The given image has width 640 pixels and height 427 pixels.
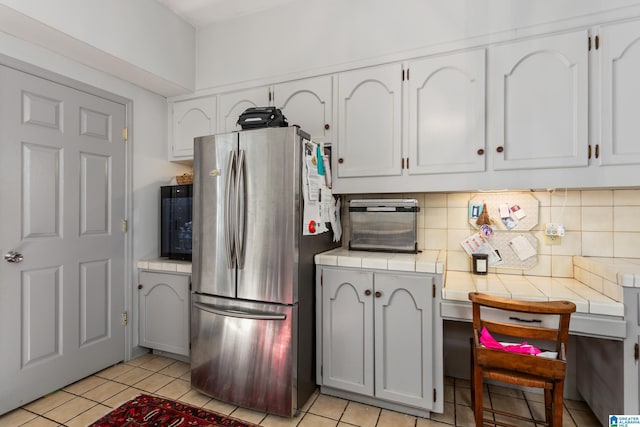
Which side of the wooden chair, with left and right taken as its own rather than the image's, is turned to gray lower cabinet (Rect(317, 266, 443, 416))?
left

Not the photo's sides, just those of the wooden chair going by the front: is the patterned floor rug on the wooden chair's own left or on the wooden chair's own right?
on the wooden chair's own left

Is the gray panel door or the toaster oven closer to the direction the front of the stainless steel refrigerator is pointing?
the gray panel door

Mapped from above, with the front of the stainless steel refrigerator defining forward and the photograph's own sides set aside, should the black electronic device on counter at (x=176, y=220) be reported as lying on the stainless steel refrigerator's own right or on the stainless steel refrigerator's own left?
on the stainless steel refrigerator's own right

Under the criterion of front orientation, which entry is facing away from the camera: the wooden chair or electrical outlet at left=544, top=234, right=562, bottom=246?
the wooden chair

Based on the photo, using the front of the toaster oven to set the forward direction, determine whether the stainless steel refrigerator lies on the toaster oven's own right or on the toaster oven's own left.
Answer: on the toaster oven's own right

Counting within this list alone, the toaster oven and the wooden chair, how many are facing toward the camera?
1

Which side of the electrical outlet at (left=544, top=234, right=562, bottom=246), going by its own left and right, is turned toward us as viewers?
front

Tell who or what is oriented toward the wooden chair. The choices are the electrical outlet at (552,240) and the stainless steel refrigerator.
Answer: the electrical outlet

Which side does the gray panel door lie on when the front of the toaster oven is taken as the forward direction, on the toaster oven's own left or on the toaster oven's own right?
on the toaster oven's own right

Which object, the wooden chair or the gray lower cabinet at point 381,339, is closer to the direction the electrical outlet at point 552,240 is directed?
the wooden chair

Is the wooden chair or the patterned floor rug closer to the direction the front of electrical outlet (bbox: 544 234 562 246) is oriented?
the wooden chair

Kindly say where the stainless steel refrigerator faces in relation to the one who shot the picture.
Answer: facing the viewer and to the left of the viewer

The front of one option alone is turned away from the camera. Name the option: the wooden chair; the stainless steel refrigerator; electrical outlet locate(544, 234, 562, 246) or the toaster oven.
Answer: the wooden chair

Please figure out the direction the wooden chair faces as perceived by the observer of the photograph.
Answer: facing away from the viewer

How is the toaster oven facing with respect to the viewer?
toward the camera

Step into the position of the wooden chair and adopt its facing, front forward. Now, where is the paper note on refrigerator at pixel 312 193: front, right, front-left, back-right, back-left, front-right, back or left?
left

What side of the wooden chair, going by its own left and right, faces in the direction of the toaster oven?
left
